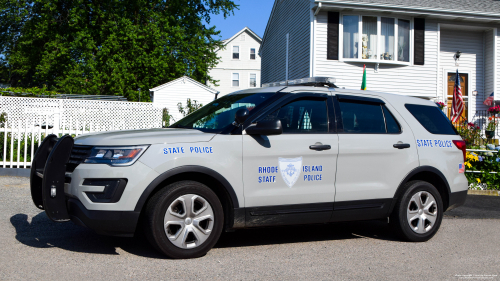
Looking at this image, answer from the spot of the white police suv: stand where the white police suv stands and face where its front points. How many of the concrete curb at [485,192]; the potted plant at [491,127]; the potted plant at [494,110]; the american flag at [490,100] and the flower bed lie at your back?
5

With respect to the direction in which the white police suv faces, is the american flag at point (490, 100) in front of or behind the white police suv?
behind

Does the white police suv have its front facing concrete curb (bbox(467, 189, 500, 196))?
no

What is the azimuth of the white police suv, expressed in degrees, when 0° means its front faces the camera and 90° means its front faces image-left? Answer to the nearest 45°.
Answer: approximately 45°

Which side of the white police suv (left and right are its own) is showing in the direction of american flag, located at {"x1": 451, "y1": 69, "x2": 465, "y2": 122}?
back

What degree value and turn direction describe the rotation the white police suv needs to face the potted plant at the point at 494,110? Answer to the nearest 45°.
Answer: approximately 180°

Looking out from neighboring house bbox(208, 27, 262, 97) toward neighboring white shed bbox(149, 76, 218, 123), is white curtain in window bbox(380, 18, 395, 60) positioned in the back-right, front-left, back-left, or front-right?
front-left

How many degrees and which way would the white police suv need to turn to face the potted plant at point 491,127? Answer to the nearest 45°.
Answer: approximately 180°

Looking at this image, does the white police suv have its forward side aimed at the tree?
no

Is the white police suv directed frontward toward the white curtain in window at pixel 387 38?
no

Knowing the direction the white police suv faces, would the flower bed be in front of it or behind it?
behind
